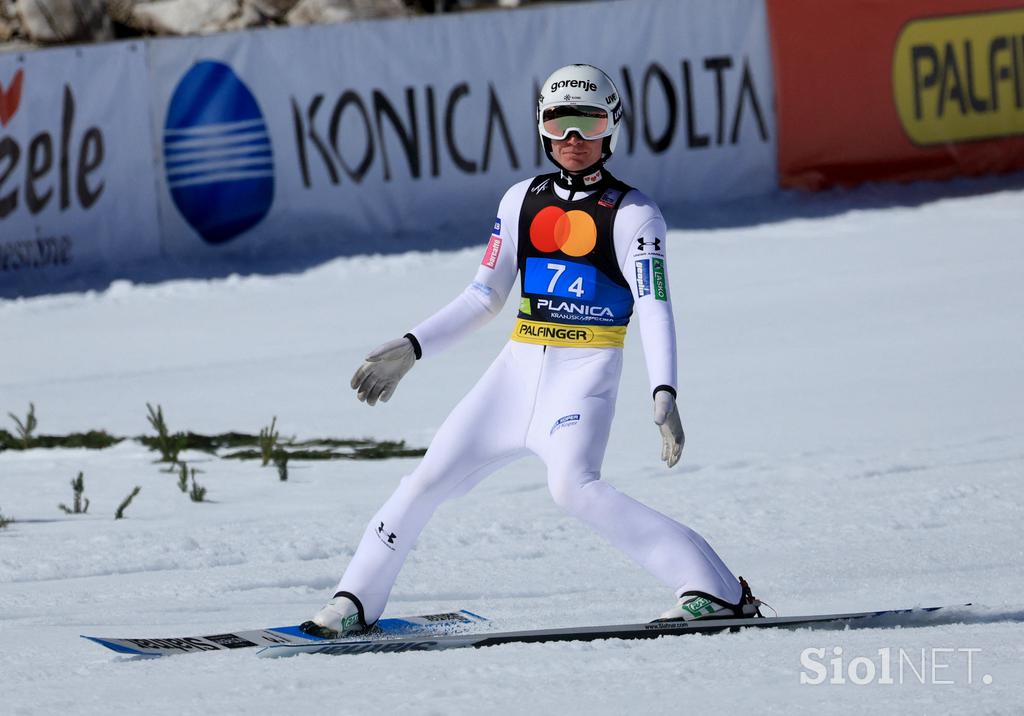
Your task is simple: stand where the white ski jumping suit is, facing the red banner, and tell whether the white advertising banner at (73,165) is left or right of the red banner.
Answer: left

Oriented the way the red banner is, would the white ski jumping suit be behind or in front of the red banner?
in front

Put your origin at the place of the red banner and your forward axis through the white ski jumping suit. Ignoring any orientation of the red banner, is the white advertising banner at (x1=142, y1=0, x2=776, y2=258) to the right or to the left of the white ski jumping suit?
right

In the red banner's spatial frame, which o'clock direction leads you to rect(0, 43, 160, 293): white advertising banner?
The white advertising banner is roughly at 2 o'clock from the red banner.

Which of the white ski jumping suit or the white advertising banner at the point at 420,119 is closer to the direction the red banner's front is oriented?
the white ski jumping suit

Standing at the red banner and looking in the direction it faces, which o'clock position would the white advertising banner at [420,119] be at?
The white advertising banner is roughly at 2 o'clock from the red banner.

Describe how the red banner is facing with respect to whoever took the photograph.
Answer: facing the viewer
